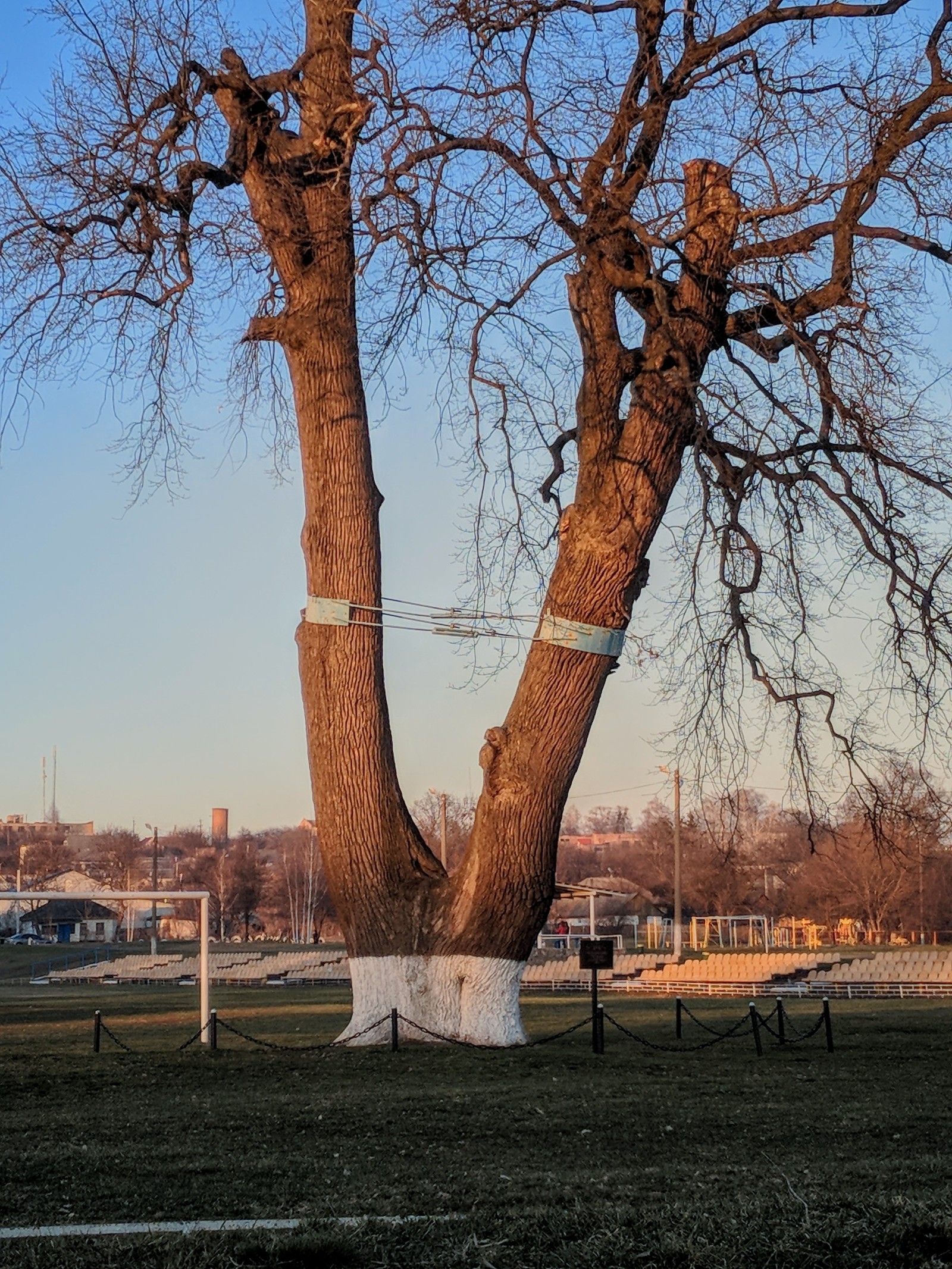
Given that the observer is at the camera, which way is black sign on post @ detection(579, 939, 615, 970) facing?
facing the viewer

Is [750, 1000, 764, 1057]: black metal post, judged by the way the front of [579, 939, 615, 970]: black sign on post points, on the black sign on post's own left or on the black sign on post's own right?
on the black sign on post's own left

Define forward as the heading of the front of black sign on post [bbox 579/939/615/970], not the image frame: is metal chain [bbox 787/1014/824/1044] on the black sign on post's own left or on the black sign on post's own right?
on the black sign on post's own left

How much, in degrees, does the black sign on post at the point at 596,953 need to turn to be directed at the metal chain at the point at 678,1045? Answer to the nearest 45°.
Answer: approximately 45° to its left
